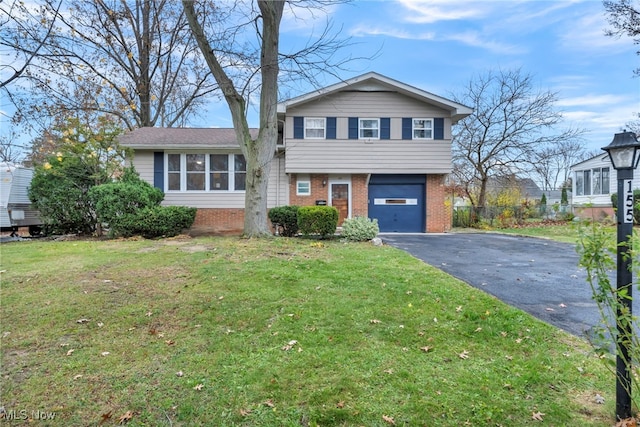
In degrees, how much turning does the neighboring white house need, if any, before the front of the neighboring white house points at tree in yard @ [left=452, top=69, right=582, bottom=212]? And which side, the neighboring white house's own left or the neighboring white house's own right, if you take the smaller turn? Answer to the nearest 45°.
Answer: approximately 45° to the neighboring white house's own right

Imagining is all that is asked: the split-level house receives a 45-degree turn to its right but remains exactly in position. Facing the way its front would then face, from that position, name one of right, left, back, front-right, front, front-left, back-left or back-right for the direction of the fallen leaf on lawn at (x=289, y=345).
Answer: front-left

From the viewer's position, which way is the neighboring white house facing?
facing the viewer

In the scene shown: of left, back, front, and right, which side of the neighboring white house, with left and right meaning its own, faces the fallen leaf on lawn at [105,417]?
front

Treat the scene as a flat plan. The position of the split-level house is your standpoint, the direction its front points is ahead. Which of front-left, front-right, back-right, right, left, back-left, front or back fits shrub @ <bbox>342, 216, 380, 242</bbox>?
front

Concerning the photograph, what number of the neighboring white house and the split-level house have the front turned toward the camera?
2

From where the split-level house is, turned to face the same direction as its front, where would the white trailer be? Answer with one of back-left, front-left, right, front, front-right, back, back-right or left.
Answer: right

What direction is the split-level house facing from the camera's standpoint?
toward the camera

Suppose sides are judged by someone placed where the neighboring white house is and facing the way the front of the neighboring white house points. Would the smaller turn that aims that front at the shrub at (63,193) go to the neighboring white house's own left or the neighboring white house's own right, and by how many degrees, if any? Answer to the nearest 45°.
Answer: approximately 45° to the neighboring white house's own right

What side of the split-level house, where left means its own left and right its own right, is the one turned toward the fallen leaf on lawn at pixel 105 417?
front

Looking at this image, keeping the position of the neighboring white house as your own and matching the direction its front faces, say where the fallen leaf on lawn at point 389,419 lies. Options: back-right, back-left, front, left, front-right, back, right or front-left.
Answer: front

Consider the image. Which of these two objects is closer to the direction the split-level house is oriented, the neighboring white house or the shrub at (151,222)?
the shrub
